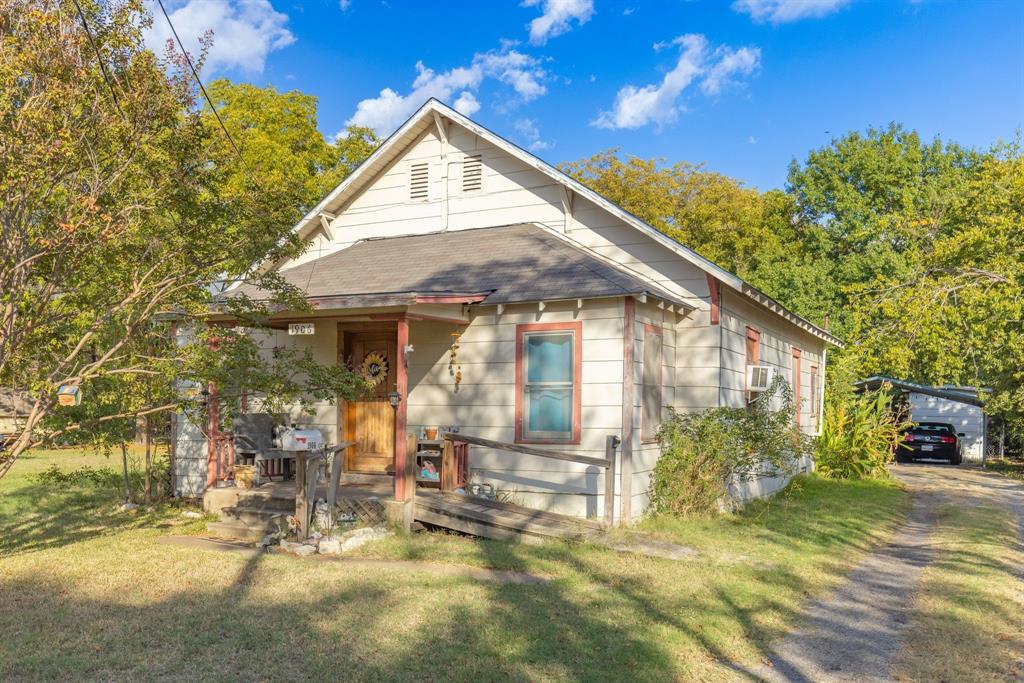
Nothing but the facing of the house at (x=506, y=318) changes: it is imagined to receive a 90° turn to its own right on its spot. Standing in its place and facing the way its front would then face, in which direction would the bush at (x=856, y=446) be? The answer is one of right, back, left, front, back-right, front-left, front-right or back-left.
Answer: right

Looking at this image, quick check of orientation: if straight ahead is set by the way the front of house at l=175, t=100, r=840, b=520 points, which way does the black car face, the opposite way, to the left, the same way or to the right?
the opposite way

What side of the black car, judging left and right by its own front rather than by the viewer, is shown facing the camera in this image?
back

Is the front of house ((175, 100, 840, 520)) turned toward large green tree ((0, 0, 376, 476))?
yes

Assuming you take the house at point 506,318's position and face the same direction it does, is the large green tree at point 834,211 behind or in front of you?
behind

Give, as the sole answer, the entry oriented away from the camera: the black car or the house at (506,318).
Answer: the black car

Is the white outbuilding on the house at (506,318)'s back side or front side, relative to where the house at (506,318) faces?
on the back side

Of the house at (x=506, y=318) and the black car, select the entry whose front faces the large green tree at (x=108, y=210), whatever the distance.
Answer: the house

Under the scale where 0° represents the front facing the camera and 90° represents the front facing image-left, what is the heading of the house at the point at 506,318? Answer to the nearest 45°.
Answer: approximately 45°

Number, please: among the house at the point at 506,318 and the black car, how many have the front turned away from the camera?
1

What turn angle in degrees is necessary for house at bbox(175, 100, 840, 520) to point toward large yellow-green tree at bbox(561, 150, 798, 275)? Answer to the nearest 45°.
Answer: approximately 135° to its right
